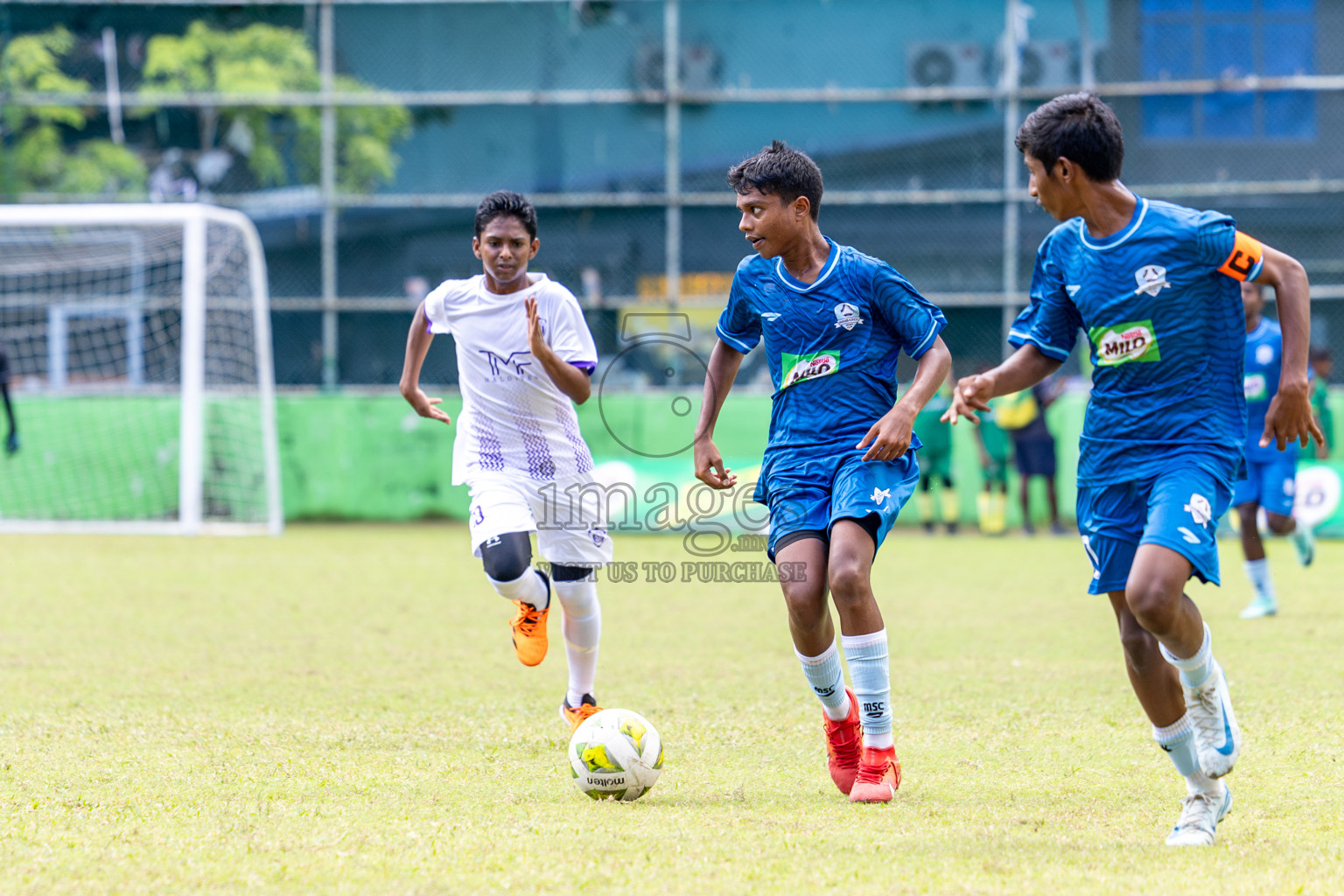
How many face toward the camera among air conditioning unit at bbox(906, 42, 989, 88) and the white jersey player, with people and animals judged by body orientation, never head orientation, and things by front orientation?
2

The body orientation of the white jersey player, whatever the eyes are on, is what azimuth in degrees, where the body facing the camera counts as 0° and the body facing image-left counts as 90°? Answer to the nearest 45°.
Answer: approximately 0°

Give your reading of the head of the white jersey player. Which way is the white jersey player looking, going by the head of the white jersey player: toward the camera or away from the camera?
toward the camera

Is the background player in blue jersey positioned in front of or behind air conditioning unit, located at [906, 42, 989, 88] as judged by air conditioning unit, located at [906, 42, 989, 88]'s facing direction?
in front

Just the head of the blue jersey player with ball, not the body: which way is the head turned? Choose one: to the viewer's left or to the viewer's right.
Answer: to the viewer's left

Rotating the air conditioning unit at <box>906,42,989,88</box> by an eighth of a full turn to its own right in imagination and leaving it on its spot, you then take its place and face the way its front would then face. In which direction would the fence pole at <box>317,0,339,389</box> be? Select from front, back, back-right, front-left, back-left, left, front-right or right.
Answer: front-right

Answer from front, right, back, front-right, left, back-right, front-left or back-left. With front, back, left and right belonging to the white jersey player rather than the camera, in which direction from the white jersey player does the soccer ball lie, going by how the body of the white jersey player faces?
front

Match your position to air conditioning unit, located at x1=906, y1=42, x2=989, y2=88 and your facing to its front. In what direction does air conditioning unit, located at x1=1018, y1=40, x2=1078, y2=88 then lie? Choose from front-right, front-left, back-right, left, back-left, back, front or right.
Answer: left

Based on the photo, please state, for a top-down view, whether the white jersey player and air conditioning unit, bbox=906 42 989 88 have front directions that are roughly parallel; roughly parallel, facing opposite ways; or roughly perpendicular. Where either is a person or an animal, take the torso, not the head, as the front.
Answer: roughly parallel

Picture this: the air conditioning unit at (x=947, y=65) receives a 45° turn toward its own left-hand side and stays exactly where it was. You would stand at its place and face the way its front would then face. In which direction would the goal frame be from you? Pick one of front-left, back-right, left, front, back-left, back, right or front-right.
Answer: right

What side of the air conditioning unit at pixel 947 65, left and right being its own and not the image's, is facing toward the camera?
front

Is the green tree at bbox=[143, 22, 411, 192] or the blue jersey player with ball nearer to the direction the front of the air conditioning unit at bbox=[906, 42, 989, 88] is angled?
the blue jersey player with ball
